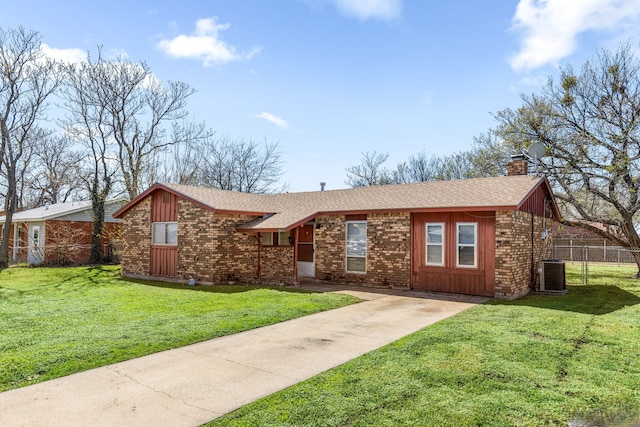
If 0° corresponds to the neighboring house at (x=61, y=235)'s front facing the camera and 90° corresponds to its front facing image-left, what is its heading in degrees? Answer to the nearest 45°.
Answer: approximately 45°

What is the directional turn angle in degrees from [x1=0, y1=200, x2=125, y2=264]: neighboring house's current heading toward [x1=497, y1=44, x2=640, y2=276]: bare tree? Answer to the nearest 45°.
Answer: approximately 90° to its left

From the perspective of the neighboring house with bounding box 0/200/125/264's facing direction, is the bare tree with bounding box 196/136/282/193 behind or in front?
behind

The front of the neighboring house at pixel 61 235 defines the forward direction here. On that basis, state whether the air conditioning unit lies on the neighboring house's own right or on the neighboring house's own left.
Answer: on the neighboring house's own left

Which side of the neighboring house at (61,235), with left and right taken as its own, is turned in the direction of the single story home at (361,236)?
left

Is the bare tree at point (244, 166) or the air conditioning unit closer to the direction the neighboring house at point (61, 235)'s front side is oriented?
the air conditioning unit

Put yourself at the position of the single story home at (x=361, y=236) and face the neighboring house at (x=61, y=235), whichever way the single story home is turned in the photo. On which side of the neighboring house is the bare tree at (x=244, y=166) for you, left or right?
right
